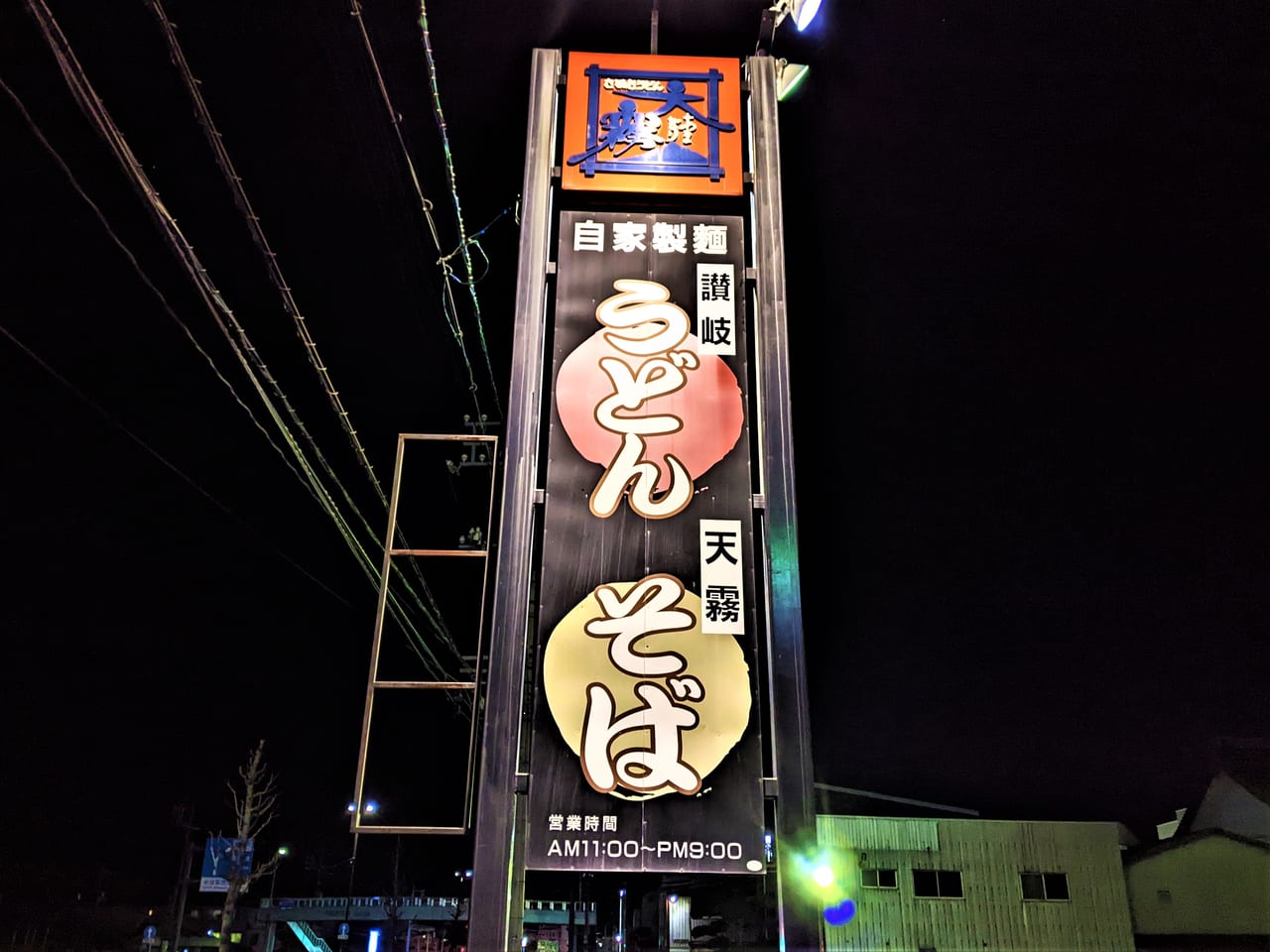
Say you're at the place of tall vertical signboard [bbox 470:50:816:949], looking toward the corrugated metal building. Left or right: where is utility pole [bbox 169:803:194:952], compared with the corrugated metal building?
left

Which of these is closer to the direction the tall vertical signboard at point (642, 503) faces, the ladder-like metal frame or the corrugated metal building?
the ladder-like metal frame

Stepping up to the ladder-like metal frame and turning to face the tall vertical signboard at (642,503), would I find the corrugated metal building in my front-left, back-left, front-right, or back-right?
front-left

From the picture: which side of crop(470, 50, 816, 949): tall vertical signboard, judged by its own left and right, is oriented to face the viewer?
front

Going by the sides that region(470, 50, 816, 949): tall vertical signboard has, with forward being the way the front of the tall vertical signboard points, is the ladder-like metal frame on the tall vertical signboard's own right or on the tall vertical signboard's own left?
on the tall vertical signboard's own right

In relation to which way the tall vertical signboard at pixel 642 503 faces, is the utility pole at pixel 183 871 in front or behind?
behind

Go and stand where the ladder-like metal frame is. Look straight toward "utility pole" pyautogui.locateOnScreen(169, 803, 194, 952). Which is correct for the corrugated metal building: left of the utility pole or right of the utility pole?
right

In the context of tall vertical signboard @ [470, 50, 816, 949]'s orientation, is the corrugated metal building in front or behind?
behind

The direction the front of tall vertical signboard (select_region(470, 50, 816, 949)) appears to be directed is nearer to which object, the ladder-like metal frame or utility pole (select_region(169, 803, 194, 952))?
the ladder-like metal frame
